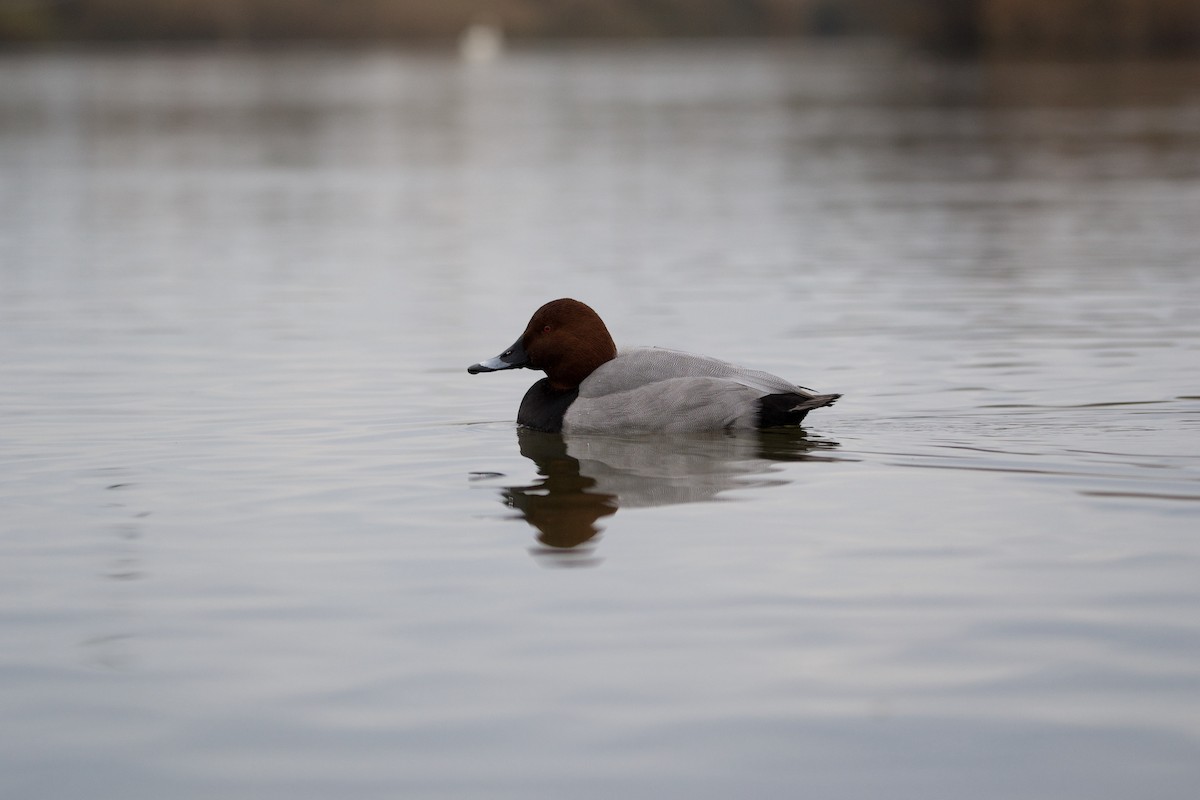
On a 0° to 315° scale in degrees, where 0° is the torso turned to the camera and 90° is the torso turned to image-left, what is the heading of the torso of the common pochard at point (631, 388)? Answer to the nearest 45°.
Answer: approximately 90°
